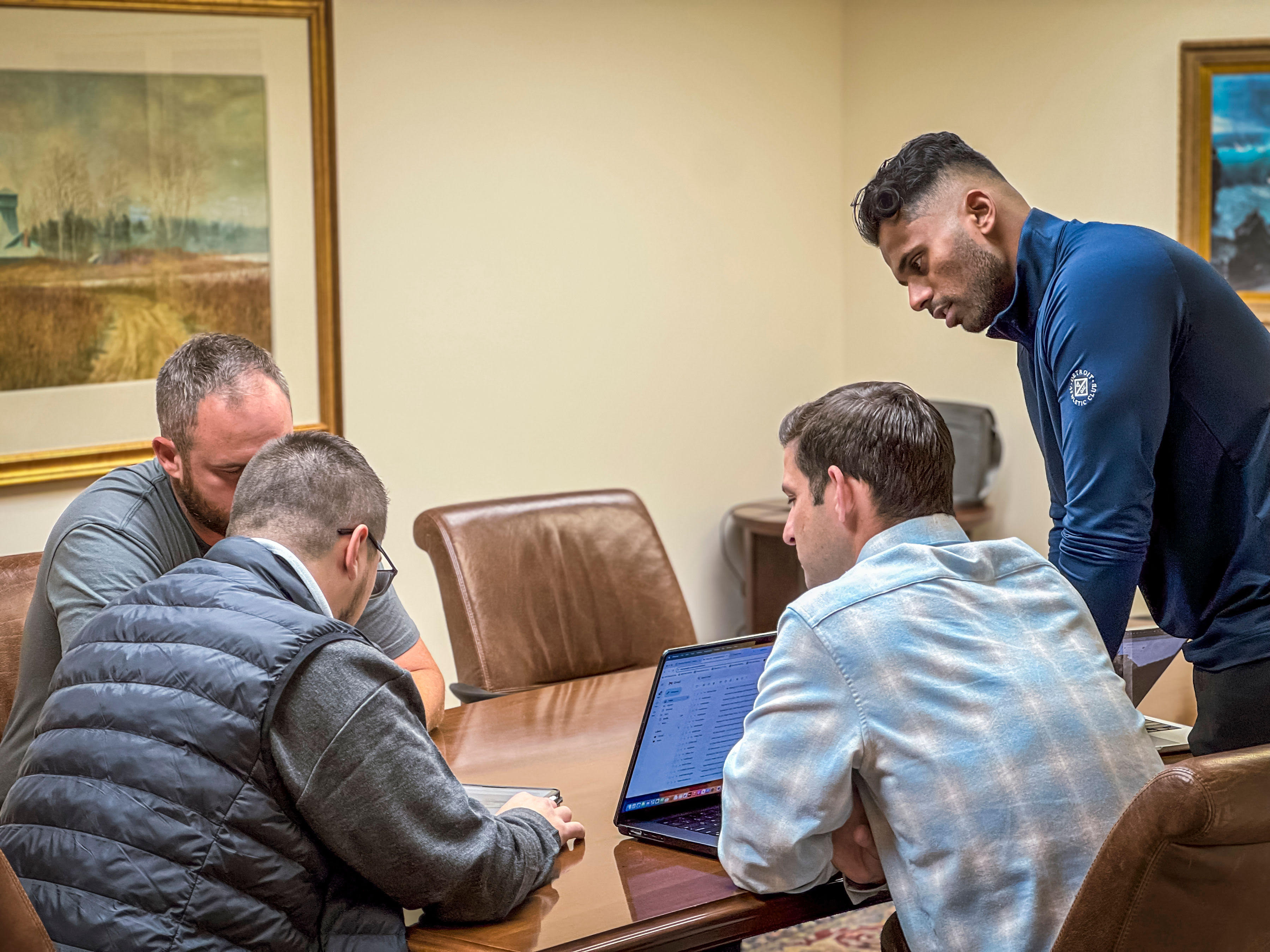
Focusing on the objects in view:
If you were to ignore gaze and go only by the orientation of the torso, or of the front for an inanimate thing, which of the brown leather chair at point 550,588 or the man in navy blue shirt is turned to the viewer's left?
the man in navy blue shirt

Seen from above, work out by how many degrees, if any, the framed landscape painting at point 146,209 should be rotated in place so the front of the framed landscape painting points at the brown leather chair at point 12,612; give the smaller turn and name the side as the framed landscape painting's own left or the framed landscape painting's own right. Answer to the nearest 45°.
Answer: approximately 45° to the framed landscape painting's own right

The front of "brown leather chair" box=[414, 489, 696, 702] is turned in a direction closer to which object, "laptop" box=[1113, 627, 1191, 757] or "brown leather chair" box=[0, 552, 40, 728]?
the laptop

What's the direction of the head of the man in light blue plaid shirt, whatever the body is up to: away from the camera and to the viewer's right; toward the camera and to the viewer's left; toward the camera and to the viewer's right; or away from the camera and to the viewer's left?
away from the camera and to the viewer's left

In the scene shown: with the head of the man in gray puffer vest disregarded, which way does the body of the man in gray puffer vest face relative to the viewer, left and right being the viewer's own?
facing away from the viewer and to the right of the viewer

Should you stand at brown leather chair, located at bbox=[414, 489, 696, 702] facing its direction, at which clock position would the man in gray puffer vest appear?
The man in gray puffer vest is roughly at 2 o'clock from the brown leather chair.

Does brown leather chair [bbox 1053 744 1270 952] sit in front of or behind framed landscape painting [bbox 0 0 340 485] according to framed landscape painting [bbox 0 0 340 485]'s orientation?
in front

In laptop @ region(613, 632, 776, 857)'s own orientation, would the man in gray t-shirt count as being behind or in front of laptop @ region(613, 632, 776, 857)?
behind

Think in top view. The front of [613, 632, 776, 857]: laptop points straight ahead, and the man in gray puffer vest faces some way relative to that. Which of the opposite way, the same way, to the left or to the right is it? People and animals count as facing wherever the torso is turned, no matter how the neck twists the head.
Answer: to the left

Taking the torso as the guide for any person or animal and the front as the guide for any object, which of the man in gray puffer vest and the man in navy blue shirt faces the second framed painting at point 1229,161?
the man in gray puffer vest

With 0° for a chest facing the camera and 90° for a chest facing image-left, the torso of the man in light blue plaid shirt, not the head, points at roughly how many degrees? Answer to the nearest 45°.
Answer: approximately 135°

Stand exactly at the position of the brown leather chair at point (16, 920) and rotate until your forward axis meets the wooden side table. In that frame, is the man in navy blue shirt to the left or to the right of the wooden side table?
right

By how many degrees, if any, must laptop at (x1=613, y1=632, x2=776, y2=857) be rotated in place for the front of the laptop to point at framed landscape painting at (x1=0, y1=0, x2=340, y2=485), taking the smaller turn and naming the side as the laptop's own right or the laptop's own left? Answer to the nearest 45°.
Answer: approximately 180°

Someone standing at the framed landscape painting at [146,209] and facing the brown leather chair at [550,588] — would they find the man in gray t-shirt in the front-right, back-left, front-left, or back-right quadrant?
front-right

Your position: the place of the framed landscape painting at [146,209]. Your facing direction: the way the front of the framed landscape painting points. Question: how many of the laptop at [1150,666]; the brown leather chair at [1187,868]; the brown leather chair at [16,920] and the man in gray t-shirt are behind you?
0

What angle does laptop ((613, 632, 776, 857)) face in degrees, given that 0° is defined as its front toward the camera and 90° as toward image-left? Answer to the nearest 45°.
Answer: approximately 315°

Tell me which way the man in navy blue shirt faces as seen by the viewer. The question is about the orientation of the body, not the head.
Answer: to the viewer's left
